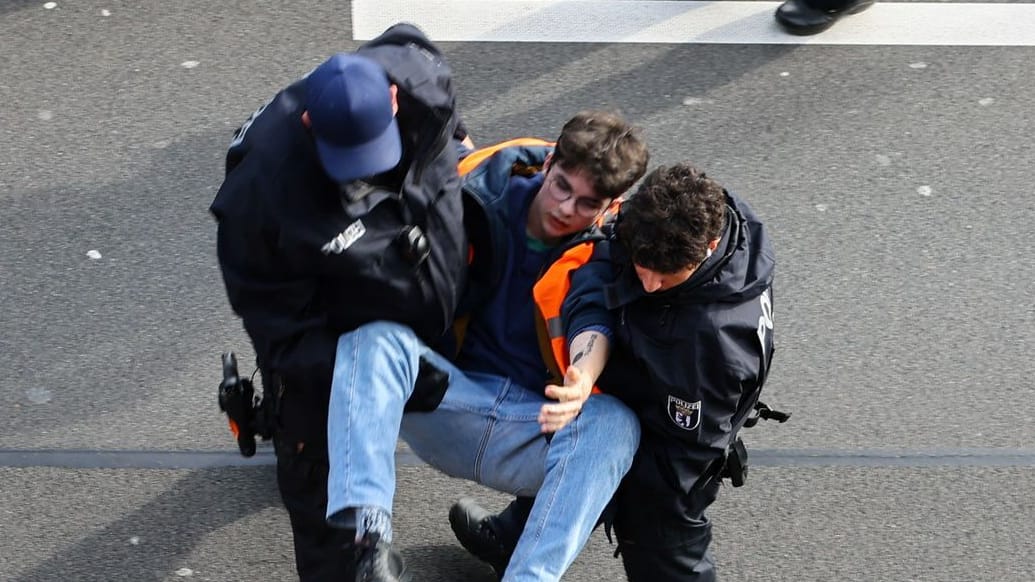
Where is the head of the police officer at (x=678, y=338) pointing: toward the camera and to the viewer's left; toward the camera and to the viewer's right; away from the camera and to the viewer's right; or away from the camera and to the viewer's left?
toward the camera and to the viewer's left

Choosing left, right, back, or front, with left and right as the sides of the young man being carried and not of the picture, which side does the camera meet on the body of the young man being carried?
front
